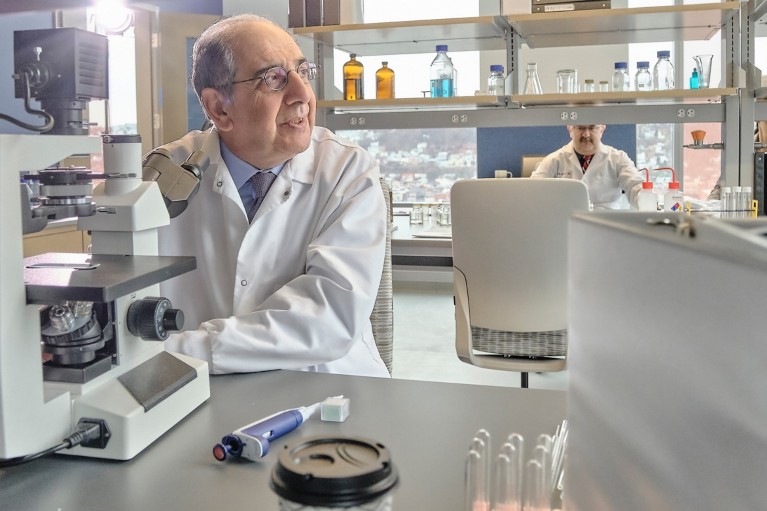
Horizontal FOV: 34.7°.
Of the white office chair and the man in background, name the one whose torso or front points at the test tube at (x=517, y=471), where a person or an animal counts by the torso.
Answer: the man in background

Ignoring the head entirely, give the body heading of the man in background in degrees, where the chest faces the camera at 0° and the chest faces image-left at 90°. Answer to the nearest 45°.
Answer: approximately 0°

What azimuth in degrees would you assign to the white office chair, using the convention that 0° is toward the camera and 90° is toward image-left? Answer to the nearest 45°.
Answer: approximately 180°

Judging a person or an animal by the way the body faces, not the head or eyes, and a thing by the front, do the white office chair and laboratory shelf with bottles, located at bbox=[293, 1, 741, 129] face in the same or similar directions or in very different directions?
very different directions

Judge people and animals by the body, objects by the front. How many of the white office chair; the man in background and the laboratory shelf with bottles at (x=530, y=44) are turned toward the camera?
2

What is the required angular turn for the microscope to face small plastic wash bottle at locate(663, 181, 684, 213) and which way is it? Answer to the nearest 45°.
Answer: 0° — it already faces it

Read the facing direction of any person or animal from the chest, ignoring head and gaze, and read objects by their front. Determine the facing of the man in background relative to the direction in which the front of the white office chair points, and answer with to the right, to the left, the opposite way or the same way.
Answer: the opposite way

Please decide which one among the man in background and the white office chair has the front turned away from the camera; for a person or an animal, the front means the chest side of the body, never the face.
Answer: the white office chair
